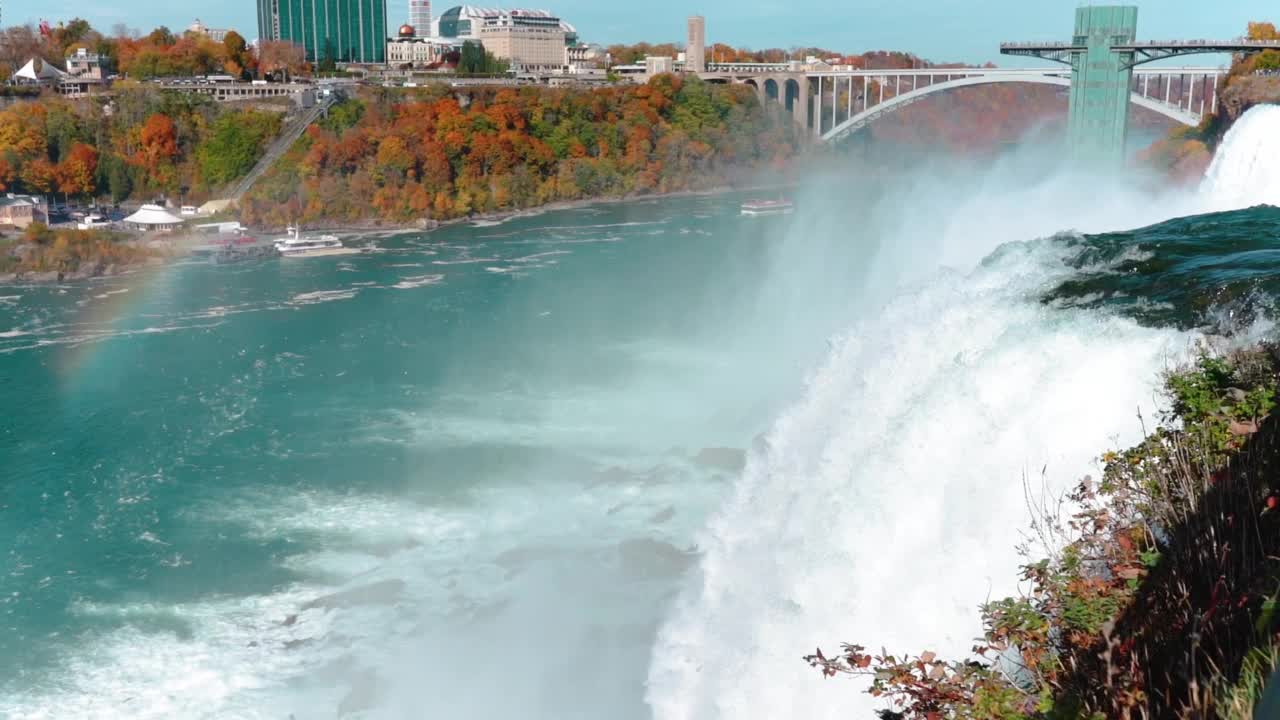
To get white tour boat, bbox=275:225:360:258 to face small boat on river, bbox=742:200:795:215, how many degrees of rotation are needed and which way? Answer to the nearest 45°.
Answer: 0° — it already faces it

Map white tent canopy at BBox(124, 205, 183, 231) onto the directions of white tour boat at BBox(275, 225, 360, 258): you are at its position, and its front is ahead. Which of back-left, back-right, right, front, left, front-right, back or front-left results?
front-right

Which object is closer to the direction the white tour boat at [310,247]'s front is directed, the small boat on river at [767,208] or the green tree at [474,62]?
the small boat on river

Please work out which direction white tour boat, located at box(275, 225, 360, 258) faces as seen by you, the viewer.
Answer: facing to the right of the viewer

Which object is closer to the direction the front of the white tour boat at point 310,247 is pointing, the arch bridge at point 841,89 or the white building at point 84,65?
the arch bridge

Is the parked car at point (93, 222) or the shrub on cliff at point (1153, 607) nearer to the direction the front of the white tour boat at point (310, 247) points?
the shrub on cliff

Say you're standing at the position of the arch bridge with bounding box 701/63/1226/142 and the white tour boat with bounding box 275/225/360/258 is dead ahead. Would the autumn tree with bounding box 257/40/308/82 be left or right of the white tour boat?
right
